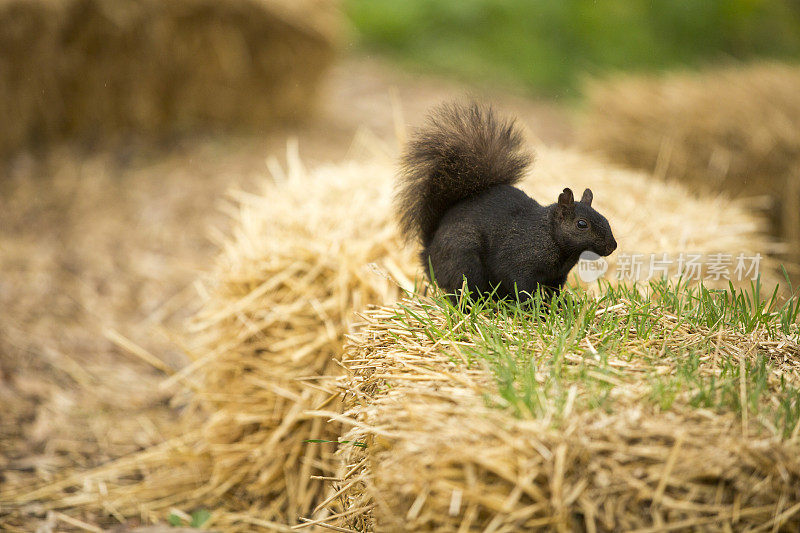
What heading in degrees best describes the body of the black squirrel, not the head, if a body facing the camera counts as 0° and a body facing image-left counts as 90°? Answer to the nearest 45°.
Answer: approximately 270°

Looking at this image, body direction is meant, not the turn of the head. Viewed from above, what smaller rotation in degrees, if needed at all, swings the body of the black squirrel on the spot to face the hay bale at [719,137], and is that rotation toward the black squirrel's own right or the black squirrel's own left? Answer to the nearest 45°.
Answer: approximately 90° to the black squirrel's own left

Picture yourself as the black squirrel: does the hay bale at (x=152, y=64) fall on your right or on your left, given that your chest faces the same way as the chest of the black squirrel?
on your left
